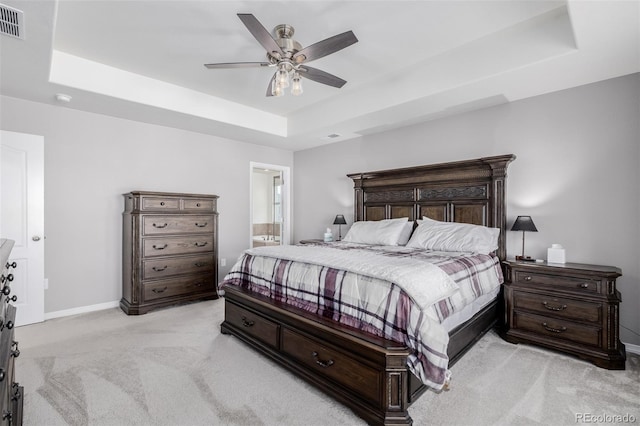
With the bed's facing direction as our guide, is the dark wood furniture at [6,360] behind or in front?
in front

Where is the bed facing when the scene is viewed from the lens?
facing the viewer and to the left of the viewer

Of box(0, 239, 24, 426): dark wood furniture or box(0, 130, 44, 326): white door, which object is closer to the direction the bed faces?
the dark wood furniture

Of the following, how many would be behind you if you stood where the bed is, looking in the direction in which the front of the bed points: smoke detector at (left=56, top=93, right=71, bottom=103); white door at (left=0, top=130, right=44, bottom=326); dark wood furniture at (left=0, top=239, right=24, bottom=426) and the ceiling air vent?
0

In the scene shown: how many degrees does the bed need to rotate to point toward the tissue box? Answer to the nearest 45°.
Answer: approximately 180°

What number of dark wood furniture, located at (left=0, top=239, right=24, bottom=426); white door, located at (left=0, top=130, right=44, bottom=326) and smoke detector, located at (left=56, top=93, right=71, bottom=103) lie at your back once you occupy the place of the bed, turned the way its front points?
0

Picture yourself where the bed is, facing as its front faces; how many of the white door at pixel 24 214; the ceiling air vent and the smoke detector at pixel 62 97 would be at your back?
0

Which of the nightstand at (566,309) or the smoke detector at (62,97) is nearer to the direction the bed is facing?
the smoke detector

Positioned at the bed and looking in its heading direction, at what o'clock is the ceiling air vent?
The ceiling air vent is roughly at 1 o'clock from the bed.

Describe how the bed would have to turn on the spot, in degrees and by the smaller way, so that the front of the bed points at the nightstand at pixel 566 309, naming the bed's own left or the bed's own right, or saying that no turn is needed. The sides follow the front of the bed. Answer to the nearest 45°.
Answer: approximately 135° to the bed's own left

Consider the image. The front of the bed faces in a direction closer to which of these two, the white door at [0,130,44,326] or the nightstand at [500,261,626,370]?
the white door

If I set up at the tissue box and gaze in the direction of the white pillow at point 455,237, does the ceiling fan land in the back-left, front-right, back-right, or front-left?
front-left

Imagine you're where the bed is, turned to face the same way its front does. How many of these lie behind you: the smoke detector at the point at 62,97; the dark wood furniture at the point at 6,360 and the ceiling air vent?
0

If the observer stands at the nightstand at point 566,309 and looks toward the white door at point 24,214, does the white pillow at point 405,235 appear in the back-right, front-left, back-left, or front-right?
front-right

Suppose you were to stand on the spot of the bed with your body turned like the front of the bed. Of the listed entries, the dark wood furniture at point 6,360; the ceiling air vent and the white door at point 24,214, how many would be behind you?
0

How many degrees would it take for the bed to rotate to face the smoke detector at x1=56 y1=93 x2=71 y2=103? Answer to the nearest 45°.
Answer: approximately 45° to its right

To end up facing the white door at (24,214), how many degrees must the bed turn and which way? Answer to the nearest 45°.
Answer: approximately 45° to its right
